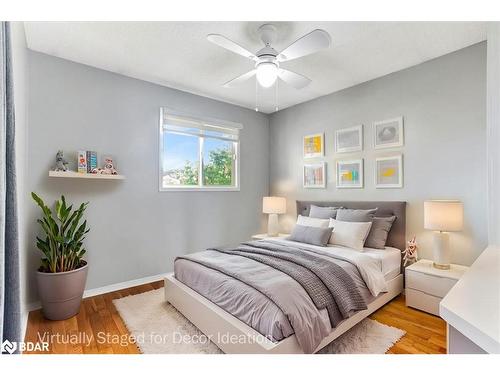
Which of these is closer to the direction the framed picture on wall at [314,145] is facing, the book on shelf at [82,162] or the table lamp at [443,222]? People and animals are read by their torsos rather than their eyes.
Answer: the book on shelf

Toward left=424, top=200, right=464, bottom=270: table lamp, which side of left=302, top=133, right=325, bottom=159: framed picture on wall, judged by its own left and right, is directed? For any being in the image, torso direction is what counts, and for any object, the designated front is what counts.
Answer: left

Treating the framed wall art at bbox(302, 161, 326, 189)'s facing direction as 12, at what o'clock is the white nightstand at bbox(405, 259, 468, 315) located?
The white nightstand is roughly at 9 o'clock from the framed wall art.

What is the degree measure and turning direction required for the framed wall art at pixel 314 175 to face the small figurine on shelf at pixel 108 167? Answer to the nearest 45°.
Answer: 0° — it already faces it
